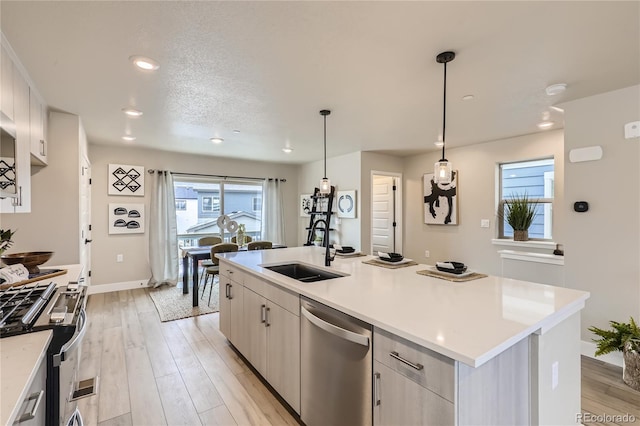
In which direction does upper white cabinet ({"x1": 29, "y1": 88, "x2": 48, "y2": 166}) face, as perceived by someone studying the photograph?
facing to the right of the viewer

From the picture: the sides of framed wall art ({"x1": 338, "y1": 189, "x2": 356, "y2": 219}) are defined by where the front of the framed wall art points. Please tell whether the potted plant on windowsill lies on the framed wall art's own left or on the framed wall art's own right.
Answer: on the framed wall art's own left

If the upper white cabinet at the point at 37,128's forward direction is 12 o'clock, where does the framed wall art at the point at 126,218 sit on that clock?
The framed wall art is roughly at 10 o'clock from the upper white cabinet.

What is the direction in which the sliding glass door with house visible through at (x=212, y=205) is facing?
toward the camera

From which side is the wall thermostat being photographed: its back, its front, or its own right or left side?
front

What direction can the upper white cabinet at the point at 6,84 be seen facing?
to the viewer's right

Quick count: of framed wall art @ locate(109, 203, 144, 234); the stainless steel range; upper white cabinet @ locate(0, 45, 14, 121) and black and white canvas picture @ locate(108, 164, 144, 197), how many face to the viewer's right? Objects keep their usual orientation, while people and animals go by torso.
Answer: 2

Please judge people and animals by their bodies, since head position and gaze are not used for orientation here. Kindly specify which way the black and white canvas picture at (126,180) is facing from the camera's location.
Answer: facing the viewer

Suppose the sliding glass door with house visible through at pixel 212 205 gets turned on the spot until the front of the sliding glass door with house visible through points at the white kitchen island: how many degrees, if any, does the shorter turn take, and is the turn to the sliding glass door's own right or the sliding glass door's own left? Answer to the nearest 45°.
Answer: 0° — it already faces it

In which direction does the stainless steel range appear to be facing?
to the viewer's right
